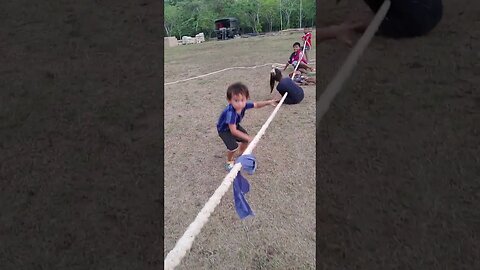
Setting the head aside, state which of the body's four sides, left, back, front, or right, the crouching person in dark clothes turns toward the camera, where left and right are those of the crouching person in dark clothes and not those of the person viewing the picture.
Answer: left

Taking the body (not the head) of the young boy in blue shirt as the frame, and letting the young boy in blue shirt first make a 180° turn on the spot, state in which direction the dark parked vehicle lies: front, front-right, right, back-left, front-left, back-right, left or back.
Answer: front-right

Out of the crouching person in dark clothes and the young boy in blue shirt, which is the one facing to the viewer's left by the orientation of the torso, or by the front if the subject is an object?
the crouching person in dark clothes

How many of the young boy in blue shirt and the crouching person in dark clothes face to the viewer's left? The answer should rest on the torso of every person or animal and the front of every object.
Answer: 1

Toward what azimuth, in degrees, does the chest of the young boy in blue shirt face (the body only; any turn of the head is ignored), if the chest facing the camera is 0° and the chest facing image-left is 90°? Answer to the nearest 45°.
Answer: approximately 315°

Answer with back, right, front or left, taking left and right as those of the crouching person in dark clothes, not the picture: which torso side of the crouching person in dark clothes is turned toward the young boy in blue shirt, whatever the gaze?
left

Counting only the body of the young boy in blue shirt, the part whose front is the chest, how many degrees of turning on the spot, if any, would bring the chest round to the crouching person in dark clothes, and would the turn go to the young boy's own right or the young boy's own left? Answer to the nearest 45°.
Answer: approximately 135° to the young boy's own left
